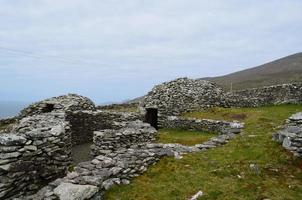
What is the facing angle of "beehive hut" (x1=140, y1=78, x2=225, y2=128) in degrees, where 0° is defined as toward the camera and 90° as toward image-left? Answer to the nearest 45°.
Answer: approximately 45°

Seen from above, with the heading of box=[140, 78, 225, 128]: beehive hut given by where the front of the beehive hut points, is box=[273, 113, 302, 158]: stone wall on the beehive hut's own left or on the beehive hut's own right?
on the beehive hut's own left

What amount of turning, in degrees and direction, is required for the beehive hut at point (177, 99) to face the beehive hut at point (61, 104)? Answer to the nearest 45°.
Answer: approximately 45° to its right

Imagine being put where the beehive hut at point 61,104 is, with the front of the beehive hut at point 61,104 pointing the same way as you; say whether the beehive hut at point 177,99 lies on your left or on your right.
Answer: on your left
